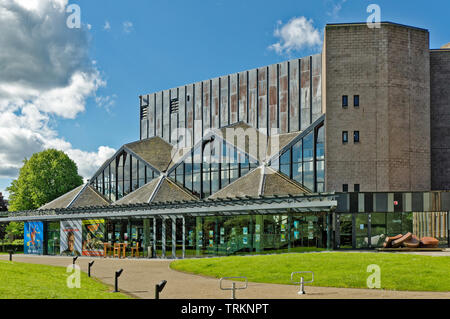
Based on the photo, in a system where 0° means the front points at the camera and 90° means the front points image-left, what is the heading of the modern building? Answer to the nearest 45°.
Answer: approximately 45°
